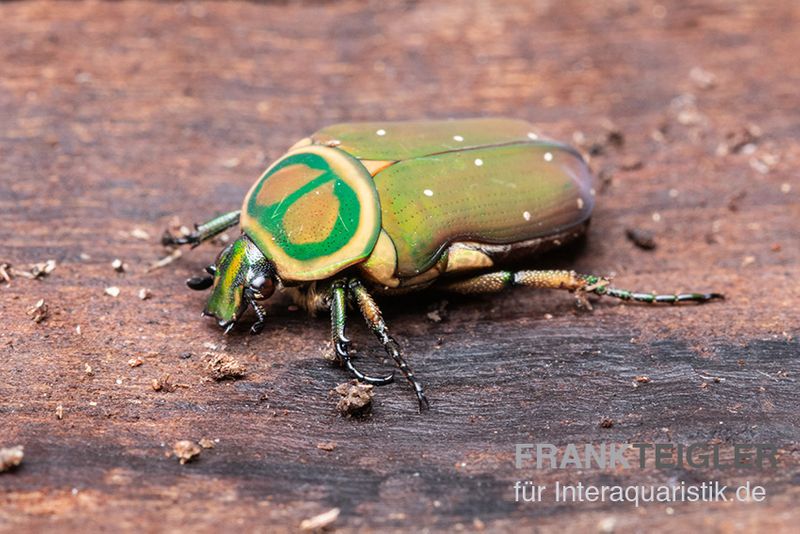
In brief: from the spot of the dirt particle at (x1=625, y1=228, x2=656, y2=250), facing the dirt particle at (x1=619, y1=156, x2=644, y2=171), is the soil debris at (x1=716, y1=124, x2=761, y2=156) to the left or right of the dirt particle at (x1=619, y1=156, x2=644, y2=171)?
right

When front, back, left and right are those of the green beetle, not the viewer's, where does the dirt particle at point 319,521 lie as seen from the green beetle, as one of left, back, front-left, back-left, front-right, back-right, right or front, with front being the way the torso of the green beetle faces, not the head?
front-left

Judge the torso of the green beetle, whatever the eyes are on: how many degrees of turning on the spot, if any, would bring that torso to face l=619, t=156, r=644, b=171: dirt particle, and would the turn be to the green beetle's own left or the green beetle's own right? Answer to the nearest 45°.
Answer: approximately 180°

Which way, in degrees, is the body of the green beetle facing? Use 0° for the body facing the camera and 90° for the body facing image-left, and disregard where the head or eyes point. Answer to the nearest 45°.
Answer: approximately 45°

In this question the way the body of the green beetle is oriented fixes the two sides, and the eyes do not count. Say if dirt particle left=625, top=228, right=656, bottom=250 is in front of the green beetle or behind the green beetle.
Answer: behind

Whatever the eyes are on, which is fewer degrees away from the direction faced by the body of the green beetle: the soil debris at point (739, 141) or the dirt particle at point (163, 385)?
the dirt particle

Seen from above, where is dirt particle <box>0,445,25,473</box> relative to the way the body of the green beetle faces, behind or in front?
in front

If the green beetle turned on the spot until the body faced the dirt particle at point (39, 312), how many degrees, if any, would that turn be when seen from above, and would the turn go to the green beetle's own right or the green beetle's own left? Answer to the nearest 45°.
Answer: approximately 45° to the green beetle's own right

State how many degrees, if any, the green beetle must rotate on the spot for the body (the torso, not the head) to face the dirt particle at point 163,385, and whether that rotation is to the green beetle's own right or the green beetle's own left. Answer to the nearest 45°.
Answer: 0° — it already faces it

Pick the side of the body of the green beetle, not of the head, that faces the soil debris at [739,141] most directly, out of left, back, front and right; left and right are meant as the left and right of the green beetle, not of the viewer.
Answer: back

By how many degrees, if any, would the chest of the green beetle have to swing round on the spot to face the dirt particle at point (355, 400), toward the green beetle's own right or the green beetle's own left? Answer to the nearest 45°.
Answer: approximately 45° to the green beetle's own left
